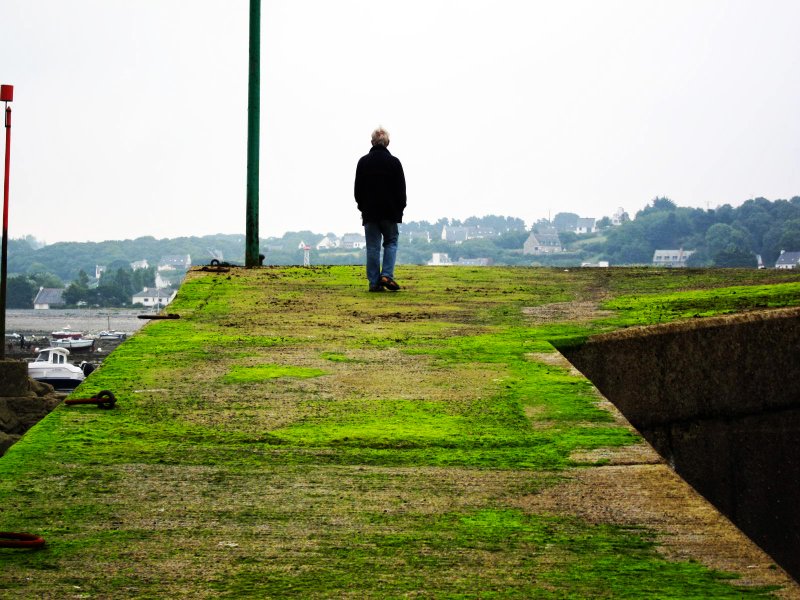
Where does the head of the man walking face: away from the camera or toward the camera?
away from the camera

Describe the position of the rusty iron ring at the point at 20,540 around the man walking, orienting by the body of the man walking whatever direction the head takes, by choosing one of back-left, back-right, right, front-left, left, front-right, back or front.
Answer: back

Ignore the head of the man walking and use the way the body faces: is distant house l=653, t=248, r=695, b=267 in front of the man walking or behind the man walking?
in front

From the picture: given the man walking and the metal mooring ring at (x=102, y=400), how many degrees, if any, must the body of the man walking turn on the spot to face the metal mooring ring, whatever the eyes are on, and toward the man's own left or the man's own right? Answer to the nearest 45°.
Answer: approximately 180°

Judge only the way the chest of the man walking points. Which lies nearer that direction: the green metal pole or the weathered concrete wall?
the green metal pole

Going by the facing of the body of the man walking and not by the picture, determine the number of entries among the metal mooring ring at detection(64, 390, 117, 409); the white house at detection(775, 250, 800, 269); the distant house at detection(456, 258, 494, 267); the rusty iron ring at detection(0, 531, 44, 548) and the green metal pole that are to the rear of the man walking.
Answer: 2

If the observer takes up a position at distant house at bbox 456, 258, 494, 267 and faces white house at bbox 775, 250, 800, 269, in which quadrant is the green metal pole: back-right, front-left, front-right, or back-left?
back-right

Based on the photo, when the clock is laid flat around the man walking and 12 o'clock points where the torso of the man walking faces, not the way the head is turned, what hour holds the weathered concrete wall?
The weathered concrete wall is roughly at 5 o'clock from the man walking.

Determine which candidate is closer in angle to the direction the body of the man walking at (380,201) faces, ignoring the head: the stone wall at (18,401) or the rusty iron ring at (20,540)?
the stone wall

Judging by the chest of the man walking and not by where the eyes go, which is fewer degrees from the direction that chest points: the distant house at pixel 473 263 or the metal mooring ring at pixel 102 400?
the distant house

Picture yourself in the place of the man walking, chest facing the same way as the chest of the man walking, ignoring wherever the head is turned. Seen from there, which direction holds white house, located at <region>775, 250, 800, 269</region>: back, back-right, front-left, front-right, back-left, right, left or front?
front-right

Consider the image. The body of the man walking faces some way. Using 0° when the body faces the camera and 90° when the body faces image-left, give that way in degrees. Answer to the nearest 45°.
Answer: approximately 180°
